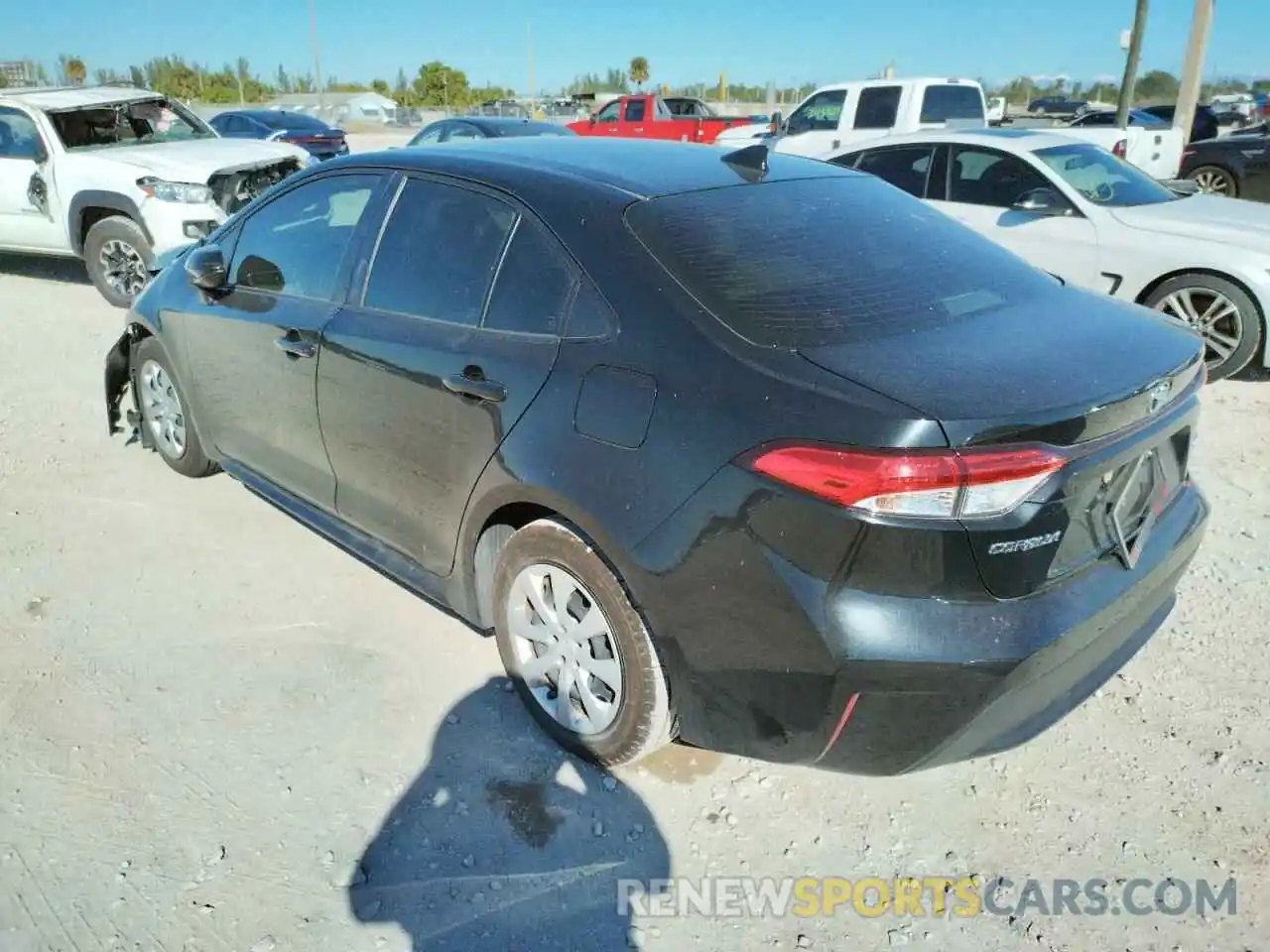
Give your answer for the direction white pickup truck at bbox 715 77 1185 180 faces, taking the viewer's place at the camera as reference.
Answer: facing away from the viewer and to the left of the viewer

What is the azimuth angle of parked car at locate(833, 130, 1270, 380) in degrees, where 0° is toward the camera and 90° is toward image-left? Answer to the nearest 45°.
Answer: approximately 315°

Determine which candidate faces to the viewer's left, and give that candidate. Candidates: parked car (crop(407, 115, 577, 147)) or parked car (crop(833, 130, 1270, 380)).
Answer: parked car (crop(407, 115, 577, 147))

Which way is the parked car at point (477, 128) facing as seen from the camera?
to the viewer's left

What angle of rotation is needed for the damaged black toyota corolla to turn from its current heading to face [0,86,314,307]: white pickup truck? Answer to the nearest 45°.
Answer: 0° — it already faces it

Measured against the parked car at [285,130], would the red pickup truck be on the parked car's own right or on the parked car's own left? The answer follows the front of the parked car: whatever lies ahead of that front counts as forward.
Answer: on the parked car's own right

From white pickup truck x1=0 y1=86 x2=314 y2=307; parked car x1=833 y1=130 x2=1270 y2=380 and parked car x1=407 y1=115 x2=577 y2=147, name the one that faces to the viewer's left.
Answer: parked car x1=407 y1=115 x2=577 y2=147

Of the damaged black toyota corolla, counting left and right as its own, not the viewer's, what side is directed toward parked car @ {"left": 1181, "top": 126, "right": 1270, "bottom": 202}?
right

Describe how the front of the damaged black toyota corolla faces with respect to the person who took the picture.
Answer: facing away from the viewer and to the left of the viewer

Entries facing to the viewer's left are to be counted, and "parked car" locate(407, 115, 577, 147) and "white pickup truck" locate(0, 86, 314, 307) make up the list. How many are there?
1
